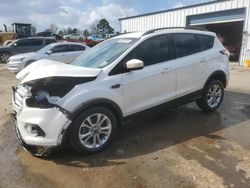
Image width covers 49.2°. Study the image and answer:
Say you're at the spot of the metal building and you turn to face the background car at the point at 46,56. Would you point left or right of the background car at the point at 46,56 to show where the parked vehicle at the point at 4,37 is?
right

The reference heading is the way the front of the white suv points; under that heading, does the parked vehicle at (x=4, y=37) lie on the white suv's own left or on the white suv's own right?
on the white suv's own right

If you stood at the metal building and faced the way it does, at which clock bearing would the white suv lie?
The white suv is roughly at 11 o'clock from the metal building.

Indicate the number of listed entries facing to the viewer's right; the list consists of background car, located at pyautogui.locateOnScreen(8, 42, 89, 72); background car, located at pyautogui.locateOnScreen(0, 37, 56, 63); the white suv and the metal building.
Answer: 0

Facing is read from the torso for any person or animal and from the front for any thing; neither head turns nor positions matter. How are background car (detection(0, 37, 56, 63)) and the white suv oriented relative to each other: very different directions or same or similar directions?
same or similar directions

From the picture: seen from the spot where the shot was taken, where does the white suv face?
facing the viewer and to the left of the viewer

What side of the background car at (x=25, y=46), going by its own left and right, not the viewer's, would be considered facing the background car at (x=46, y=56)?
left

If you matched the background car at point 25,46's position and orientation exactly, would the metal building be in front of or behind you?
behind

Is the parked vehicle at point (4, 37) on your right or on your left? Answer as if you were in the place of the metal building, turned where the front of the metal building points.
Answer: on your right

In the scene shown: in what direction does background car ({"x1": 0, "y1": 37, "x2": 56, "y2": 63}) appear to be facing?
to the viewer's left

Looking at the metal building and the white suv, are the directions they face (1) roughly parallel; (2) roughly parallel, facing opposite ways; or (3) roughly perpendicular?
roughly parallel

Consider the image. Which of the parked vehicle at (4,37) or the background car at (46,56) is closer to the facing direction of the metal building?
the background car

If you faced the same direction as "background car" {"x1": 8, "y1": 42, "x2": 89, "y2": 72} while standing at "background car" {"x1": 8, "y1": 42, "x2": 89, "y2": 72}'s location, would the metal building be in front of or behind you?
behind

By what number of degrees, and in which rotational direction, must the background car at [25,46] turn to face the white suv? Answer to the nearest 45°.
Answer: approximately 90° to its left

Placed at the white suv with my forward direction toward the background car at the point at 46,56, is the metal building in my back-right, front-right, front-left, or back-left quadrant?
front-right

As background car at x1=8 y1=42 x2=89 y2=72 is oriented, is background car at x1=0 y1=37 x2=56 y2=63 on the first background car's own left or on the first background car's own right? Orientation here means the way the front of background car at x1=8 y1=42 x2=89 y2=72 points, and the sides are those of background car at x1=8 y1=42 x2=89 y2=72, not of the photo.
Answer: on the first background car's own right
